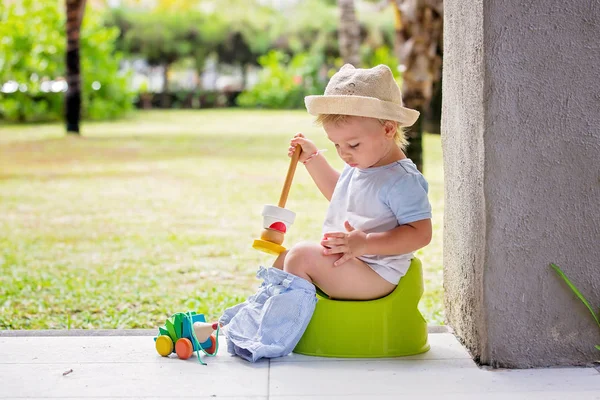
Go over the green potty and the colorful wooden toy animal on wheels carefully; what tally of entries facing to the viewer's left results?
1

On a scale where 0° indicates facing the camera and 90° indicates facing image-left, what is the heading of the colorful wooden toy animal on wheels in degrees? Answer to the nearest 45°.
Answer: approximately 315°

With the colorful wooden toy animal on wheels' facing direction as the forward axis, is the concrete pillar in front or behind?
in front

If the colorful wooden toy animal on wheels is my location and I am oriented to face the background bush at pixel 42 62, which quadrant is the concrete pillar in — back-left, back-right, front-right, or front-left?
back-right

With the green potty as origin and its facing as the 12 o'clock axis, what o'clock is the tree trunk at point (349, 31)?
The tree trunk is roughly at 3 o'clock from the green potty.

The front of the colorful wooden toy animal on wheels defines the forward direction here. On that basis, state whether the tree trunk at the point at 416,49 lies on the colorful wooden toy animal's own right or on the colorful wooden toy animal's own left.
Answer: on the colorful wooden toy animal's own left

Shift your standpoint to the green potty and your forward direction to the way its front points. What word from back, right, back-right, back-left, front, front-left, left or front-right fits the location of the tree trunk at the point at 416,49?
right

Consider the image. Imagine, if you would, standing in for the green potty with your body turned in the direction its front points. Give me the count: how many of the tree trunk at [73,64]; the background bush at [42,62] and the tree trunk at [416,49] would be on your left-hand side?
0

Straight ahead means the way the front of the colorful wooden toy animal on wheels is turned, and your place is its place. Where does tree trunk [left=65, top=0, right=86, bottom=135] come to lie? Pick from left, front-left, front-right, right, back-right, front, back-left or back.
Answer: back-left

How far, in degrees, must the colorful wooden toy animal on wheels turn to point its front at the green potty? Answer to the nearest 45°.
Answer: approximately 45° to its left

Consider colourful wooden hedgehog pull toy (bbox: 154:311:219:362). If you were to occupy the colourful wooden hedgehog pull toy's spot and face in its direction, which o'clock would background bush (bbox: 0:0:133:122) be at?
The background bush is roughly at 7 o'clock from the colourful wooden hedgehog pull toy.

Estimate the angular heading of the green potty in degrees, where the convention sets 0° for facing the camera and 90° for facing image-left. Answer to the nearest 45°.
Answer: approximately 90°
